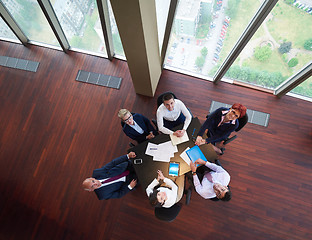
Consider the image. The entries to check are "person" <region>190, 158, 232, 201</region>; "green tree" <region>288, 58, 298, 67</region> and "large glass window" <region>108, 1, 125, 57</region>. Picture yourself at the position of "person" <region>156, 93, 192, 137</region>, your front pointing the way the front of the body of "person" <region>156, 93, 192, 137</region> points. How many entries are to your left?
2

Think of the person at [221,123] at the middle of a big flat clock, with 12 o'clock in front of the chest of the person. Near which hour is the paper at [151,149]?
The paper is roughly at 1 o'clock from the person.

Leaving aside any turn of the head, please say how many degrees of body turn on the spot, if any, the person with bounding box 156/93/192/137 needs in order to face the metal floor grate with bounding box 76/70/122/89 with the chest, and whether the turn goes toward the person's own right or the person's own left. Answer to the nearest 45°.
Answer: approximately 135° to the person's own right

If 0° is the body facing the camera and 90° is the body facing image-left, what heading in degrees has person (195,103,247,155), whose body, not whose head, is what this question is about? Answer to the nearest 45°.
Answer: approximately 45°
